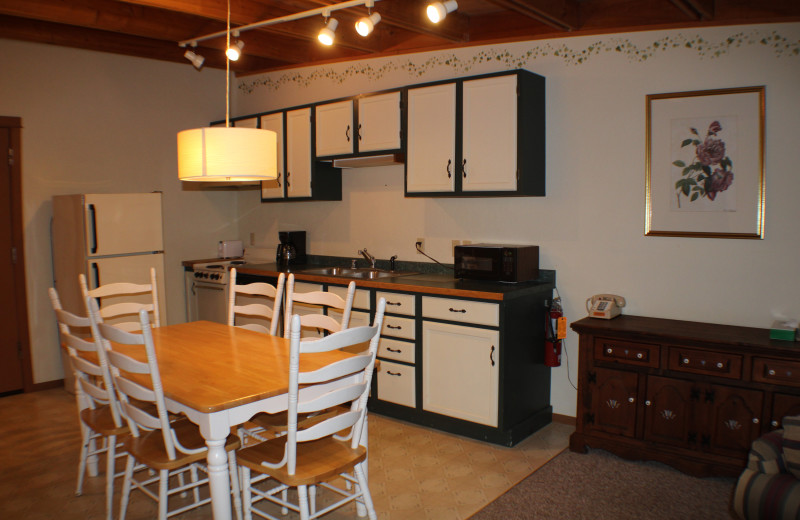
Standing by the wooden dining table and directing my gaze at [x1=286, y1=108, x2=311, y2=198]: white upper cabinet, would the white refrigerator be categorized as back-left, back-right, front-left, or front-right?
front-left

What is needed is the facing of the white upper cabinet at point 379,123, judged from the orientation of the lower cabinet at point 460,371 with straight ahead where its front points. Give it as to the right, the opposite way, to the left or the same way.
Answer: the same way

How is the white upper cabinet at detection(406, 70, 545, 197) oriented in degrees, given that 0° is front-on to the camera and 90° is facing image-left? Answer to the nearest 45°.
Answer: approximately 45°

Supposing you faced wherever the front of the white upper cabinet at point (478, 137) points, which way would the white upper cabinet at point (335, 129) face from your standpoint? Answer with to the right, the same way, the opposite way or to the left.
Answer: the same way

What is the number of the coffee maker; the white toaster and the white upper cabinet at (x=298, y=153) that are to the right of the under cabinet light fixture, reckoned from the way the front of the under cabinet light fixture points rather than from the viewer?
3

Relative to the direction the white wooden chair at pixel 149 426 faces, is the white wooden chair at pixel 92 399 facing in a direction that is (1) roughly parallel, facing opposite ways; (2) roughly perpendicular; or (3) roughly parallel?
roughly parallel

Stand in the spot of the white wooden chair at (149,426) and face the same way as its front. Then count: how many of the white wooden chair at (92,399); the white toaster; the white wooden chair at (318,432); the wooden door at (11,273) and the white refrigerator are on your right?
1

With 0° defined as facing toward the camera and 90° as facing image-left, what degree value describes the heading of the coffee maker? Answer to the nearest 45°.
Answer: approximately 45°

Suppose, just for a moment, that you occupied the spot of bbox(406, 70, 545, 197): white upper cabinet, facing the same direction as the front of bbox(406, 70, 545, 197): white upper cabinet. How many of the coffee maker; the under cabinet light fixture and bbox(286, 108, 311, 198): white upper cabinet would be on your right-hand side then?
3

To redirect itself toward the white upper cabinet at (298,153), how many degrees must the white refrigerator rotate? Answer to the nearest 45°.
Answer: approximately 45° to its left

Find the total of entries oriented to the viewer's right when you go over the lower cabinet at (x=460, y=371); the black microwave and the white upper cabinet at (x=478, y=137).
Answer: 0

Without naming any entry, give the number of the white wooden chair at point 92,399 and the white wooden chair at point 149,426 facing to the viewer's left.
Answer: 0

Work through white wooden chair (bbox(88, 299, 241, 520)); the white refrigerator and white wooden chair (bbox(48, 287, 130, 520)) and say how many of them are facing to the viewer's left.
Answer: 0

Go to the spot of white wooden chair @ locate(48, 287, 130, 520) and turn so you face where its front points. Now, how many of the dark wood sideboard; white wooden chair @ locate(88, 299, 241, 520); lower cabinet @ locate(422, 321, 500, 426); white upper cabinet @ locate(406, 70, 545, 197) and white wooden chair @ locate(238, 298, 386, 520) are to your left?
0

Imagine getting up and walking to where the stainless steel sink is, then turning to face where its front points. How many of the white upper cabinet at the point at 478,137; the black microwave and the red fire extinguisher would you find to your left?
3

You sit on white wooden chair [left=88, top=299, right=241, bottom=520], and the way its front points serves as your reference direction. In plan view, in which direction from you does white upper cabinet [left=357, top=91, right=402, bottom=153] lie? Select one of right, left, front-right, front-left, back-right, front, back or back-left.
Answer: front

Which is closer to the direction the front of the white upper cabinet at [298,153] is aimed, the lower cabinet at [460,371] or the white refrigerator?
the white refrigerator

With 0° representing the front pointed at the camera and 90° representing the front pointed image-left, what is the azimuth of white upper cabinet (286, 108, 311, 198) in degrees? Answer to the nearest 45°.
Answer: approximately 45°
